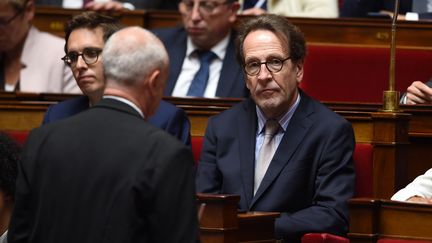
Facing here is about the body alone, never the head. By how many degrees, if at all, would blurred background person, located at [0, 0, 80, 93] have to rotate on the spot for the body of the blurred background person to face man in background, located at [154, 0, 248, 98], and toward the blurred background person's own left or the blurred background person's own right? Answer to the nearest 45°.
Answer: approximately 135° to the blurred background person's own left

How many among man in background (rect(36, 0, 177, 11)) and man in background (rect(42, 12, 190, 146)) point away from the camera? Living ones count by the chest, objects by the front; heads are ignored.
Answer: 0

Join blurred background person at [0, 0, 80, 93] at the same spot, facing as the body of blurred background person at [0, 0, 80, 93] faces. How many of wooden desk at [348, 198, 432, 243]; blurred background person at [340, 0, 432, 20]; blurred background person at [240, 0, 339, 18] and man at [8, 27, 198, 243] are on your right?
0

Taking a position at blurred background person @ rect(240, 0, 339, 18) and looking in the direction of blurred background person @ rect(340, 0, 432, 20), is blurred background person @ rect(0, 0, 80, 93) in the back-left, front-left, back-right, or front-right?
back-right

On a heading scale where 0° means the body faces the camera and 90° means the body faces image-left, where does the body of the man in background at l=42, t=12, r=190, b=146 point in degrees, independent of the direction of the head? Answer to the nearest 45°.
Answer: approximately 45°

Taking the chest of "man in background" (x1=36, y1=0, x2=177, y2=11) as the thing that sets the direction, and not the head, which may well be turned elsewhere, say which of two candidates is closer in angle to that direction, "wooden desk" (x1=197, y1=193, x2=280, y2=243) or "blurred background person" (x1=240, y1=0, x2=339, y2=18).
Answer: the wooden desk

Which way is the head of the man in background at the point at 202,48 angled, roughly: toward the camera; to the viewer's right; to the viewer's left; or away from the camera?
toward the camera

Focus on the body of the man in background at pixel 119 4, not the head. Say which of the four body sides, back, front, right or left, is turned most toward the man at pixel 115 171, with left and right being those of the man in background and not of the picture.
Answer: front

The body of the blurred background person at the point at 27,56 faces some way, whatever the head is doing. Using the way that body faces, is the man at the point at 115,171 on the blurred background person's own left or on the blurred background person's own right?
on the blurred background person's own left

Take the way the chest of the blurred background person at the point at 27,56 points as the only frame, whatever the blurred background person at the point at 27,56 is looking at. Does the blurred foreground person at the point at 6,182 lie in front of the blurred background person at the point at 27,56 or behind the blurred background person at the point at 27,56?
in front

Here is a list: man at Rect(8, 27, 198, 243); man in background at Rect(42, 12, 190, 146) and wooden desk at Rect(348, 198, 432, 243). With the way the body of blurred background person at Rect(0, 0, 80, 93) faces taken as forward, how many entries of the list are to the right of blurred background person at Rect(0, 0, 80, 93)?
0

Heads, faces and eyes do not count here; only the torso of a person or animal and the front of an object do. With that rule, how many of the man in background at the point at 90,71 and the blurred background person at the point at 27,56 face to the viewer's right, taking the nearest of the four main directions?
0

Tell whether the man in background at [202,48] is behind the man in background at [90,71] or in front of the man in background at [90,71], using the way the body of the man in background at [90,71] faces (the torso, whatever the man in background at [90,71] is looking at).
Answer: behind

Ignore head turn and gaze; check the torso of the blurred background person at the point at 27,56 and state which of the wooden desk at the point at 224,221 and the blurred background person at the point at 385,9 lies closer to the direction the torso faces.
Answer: the wooden desk

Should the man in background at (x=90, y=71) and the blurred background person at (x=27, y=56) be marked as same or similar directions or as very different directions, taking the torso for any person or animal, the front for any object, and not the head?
same or similar directions

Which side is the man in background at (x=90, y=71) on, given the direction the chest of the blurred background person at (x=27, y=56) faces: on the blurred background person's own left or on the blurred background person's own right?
on the blurred background person's own left

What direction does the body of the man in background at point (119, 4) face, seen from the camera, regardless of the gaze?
toward the camera

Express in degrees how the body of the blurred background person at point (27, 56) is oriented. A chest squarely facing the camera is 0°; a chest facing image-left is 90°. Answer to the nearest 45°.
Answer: approximately 45°
